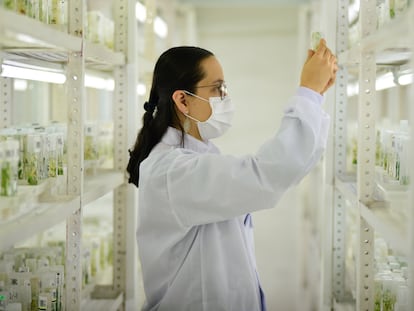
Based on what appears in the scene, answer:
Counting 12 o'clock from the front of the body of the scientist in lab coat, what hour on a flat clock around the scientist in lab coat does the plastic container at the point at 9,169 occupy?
The plastic container is roughly at 5 o'clock from the scientist in lab coat.

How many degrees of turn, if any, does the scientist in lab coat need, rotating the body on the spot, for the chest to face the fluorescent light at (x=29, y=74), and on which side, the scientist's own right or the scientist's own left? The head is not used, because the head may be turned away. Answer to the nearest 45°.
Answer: approximately 180°

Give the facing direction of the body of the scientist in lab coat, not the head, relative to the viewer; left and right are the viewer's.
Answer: facing to the right of the viewer

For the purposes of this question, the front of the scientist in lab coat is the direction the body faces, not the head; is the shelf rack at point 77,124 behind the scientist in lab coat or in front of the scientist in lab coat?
behind

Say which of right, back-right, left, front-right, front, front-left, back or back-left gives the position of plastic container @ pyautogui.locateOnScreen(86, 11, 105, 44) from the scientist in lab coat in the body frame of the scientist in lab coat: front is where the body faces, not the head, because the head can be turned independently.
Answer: back-left

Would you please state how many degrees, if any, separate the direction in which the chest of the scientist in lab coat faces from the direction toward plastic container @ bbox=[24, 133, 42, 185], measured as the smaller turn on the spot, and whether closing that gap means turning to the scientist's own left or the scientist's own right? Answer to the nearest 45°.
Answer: approximately 180°
